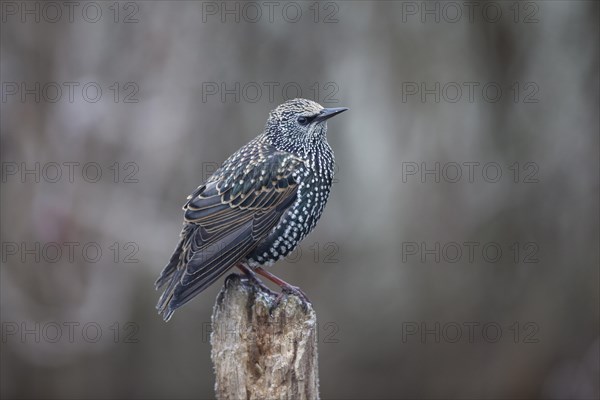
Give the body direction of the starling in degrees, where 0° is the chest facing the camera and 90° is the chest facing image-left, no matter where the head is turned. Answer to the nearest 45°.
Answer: approximately 270°
